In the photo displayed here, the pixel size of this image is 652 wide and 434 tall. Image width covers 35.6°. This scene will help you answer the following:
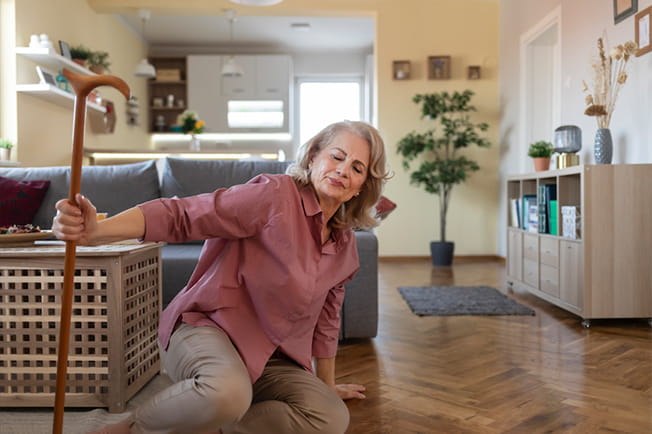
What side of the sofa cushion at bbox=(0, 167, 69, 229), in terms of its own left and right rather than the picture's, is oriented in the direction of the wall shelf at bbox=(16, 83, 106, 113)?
back

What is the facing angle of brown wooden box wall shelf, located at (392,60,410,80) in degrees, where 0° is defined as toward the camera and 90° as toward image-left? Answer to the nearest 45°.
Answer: approximately 0°

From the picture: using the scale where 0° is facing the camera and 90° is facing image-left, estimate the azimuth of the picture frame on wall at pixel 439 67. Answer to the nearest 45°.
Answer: approximately 0°

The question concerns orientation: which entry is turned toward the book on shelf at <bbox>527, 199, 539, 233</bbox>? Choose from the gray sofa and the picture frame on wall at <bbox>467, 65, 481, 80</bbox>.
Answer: the picture frame on wall

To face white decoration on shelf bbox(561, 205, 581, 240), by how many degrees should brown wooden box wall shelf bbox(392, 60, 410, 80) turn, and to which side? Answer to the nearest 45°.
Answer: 0° — it already faces it
